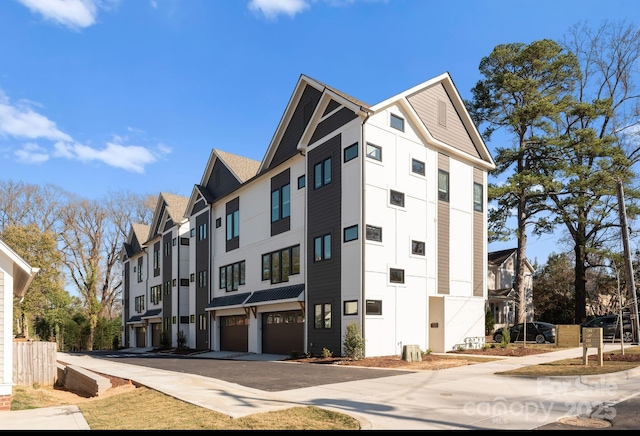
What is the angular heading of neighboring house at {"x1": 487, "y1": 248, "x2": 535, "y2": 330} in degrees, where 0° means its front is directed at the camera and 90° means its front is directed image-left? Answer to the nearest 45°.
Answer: approximately 315°

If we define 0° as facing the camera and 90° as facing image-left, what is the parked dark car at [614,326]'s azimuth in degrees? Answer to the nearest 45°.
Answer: approximately 90°

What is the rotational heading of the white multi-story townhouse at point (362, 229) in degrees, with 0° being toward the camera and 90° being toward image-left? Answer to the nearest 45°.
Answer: approximately 45°

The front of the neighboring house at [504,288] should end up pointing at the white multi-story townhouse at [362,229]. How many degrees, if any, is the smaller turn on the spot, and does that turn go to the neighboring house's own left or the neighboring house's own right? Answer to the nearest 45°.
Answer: approximately 45° to the neighboring house's own right

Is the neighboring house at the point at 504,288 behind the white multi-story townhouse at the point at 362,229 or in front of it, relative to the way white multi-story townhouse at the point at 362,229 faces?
behind

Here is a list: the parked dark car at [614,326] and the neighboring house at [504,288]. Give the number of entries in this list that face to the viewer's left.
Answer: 1

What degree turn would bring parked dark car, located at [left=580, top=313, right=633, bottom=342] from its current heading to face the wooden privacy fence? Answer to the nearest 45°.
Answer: approximately 45° to its left

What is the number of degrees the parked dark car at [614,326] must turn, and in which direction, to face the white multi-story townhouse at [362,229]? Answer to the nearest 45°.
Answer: approximately 45° to its left

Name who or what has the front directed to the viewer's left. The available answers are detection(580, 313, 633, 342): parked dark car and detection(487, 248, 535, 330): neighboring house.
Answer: the parked dark car
